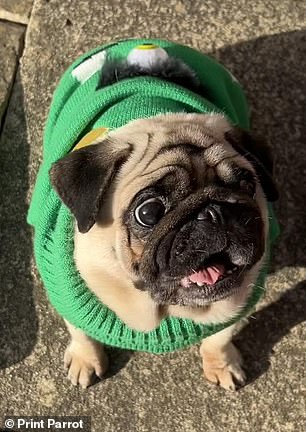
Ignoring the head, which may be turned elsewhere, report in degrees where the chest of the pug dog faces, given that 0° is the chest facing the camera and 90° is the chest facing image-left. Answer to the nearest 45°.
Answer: approximately 0°
